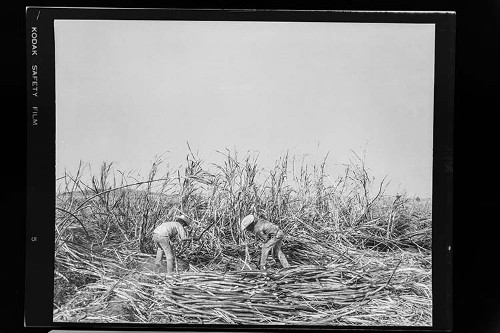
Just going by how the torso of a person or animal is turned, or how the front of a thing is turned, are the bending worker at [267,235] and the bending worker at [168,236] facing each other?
yes

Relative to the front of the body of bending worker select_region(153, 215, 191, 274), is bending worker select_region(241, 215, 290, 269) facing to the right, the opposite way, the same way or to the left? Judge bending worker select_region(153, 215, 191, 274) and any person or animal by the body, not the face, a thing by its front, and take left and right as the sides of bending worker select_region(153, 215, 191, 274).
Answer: the opposite way

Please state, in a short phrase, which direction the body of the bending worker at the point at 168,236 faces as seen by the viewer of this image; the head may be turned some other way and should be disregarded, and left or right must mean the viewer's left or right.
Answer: facing to the right of the viewer

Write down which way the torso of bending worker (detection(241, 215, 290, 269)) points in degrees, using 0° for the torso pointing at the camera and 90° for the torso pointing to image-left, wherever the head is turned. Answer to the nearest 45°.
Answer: approximately 90°
